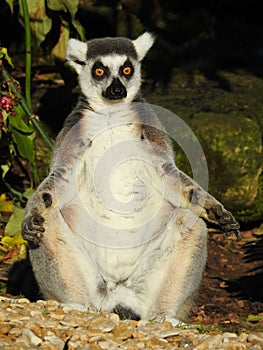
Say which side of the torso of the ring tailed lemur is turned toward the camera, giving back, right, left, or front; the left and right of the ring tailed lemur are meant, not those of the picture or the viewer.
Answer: front

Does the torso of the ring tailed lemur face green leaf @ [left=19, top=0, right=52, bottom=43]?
no

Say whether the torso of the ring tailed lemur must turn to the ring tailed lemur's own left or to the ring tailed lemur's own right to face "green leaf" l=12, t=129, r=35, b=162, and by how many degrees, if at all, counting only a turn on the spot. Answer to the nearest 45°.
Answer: approximately 135° to the ring tailed lemur's own right

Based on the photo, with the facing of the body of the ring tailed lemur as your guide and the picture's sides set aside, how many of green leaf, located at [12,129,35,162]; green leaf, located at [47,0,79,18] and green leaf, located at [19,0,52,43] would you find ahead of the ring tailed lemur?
0

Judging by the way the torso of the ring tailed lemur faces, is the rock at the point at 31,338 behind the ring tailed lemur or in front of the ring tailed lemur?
in front

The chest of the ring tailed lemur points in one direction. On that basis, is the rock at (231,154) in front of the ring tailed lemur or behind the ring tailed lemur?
behind

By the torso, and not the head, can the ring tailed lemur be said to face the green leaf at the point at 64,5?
no
